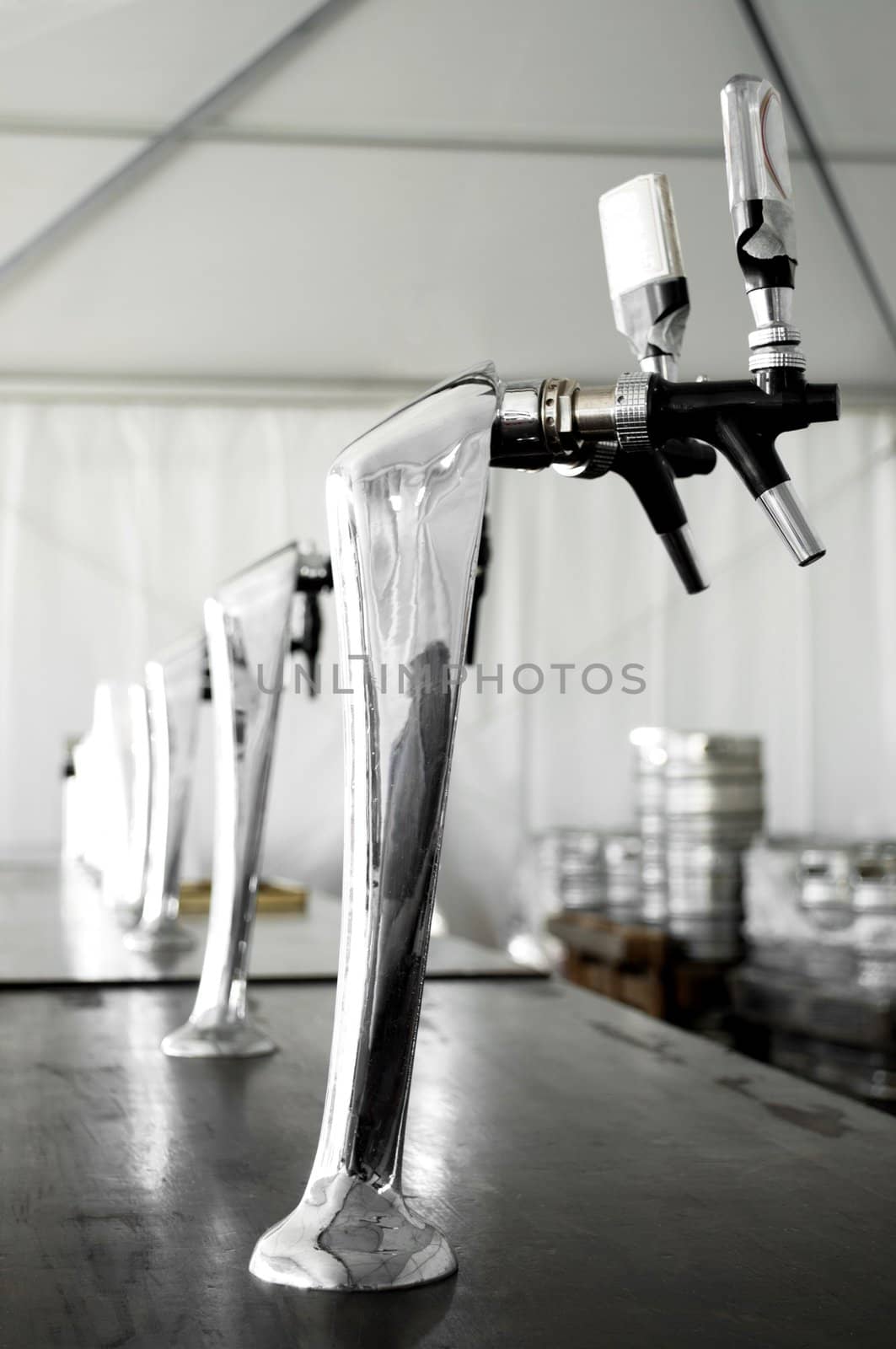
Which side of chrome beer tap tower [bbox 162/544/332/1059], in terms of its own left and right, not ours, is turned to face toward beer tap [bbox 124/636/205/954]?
left

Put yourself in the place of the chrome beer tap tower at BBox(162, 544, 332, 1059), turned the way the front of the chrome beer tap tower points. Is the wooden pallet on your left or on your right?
on your left

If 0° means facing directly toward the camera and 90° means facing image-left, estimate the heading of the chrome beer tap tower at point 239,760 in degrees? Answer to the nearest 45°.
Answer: approximately 270°
